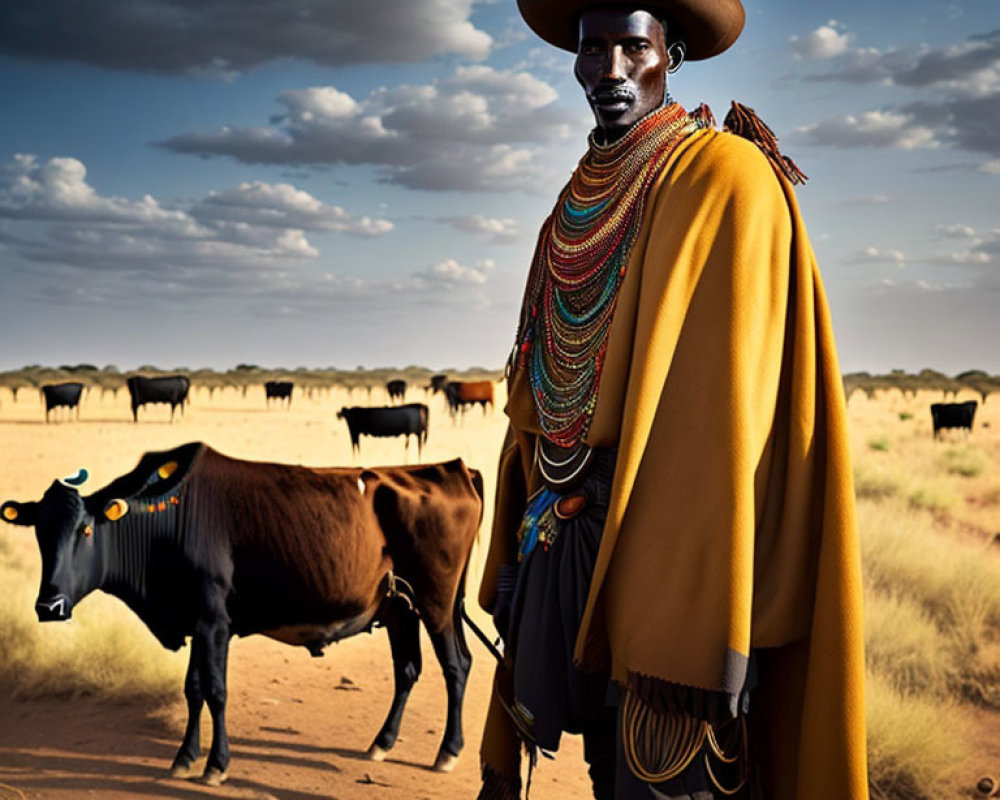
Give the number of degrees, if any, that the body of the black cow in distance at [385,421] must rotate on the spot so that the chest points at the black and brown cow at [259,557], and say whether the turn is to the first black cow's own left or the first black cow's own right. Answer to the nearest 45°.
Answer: approximately 90° to the first black cow's own left

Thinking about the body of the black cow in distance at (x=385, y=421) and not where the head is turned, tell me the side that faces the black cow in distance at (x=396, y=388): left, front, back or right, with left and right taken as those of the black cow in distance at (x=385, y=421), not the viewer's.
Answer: right

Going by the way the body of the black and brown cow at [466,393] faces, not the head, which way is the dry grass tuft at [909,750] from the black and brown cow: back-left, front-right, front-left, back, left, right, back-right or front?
left

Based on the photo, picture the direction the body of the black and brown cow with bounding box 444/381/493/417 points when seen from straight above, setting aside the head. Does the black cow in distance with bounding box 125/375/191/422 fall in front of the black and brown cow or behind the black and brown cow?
in front

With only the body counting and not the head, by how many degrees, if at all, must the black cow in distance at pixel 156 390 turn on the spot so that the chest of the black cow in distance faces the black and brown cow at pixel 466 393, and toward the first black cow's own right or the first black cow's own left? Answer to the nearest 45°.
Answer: approximately 180°

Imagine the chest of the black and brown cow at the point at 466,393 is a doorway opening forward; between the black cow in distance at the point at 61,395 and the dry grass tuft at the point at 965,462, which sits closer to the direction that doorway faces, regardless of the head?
the black cow in distance

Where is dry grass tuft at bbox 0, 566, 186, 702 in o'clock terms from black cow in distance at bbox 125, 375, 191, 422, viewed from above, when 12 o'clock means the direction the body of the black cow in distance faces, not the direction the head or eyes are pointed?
The dry grass tuft is roughly at 9 o'clock from the black cow in distance.

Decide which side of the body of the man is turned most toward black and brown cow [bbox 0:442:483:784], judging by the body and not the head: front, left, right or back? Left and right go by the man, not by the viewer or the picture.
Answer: right

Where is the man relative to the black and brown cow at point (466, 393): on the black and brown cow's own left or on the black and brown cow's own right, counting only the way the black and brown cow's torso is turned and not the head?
on the black and brown cow's own left

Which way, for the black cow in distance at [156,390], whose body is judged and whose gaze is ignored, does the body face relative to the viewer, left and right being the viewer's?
facing to the left of the viewer

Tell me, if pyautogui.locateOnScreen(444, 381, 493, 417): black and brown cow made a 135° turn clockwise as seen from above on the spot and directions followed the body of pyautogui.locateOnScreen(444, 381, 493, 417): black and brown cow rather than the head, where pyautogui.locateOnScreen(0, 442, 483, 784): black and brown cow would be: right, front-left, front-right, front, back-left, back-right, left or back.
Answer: back-right

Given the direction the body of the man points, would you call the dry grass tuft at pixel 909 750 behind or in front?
behind
